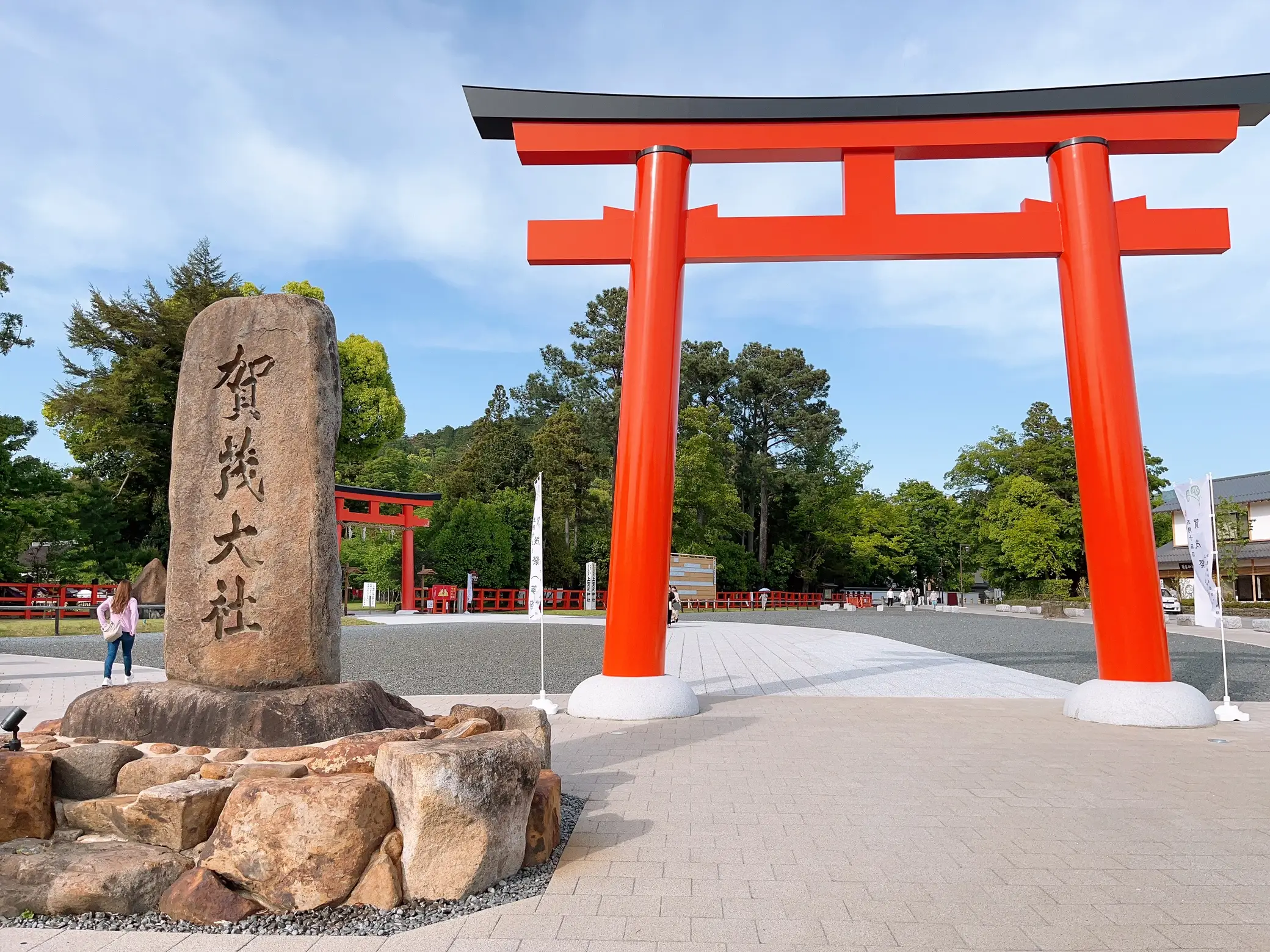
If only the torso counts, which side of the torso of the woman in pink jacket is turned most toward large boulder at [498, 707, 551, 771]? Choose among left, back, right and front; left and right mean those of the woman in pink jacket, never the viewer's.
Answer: back

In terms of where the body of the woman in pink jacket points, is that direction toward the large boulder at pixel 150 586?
yes

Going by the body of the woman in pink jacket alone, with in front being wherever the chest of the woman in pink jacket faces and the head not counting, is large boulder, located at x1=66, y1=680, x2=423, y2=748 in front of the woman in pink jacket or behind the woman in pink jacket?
behind

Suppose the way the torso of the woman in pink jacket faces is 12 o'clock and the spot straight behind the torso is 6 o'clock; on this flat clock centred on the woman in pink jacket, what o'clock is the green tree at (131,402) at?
The green tree is roughly at 12 o'clock from the woman in pink jacket.

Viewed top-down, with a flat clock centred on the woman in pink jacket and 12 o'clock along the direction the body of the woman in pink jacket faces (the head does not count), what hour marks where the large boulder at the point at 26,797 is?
The large boulder is roughly at 6 o'clock from the woman in pink jacket.

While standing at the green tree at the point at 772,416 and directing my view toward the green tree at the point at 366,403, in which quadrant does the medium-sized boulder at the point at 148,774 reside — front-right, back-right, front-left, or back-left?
front-left

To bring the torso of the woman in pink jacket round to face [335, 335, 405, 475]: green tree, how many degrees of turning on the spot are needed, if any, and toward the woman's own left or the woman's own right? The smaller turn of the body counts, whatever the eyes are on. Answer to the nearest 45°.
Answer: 0° — they already face it

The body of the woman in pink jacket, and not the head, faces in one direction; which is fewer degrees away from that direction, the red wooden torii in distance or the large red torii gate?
the red wooden torii in distance

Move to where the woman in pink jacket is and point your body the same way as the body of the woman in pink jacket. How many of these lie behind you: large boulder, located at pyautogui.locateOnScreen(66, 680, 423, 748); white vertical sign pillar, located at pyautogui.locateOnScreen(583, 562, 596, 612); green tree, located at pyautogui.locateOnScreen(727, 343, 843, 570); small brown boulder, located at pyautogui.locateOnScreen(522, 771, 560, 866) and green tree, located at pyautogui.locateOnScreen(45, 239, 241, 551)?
2

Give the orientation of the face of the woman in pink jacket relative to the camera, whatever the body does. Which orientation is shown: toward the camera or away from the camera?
away from the camera

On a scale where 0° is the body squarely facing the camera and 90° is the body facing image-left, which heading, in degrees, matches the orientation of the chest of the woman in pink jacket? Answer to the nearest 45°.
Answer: approximately 180°

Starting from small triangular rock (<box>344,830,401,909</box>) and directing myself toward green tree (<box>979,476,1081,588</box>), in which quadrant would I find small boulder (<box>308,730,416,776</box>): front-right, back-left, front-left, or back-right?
front-left

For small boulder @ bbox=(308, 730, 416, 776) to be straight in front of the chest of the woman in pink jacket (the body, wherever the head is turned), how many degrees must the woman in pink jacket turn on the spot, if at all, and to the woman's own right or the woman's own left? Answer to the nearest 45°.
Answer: approximately 180°

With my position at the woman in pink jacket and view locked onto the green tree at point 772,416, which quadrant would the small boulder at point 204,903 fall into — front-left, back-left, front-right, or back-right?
back-right

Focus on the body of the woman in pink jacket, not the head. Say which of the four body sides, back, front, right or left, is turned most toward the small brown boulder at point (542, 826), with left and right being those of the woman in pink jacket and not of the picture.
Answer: back

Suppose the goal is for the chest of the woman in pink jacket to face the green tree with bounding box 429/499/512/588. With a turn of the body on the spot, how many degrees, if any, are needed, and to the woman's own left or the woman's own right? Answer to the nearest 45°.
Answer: approximately 45° to the woman's own right
